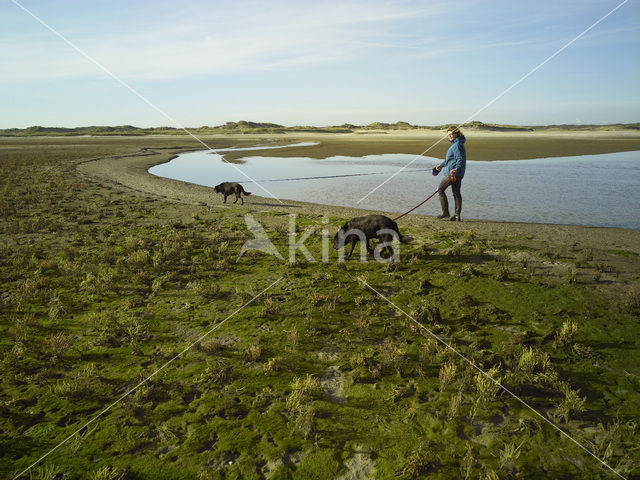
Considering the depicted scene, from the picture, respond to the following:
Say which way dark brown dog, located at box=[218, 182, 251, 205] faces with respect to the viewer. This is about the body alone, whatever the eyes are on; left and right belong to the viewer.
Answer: facing to the left of the viewer

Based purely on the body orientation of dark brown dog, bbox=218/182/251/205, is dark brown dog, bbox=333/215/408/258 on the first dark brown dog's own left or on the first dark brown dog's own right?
on the first dark brown dog's own left
